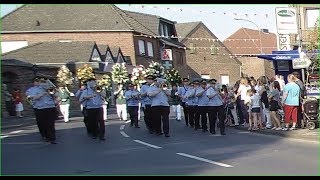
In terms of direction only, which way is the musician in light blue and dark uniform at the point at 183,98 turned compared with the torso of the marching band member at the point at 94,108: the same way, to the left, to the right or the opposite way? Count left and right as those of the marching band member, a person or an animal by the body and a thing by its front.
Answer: the same way

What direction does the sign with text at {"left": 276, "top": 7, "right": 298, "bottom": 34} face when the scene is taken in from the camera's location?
facing the viewer

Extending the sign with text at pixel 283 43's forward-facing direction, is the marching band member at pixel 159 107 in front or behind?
in front

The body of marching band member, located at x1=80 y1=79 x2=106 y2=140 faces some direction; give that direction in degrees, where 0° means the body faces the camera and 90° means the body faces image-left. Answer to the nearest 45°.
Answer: approximately 315°

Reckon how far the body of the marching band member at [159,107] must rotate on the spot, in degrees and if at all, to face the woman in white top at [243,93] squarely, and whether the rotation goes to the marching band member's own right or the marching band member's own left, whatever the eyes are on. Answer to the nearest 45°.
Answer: approximately 90° to the marching band member's own left

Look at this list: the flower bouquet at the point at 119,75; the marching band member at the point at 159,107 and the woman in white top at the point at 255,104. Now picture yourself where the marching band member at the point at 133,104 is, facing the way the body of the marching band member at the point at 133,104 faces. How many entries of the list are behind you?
1

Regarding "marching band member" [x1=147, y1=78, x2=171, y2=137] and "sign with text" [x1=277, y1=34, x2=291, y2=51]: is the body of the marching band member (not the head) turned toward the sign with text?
no

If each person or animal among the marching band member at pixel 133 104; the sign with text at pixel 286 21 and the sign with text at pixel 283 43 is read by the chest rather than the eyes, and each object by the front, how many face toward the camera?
3

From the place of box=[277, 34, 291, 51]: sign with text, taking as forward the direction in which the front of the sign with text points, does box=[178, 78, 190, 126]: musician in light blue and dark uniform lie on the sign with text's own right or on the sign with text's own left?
on the sign with text's own right

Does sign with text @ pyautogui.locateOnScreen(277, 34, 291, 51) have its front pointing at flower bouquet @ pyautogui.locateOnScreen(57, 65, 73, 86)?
no

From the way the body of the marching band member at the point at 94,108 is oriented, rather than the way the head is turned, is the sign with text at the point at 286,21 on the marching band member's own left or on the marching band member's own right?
on the marching band member's own left

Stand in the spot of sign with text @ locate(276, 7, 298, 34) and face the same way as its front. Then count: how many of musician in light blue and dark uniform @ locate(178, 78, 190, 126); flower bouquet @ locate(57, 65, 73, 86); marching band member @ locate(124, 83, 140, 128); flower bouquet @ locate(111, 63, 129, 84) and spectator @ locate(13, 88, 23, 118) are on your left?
0

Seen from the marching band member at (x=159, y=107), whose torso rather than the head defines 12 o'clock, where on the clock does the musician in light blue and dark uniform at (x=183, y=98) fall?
The musician in light blue and dark uniform is roughly at 8 o'clock from the marching band member.
